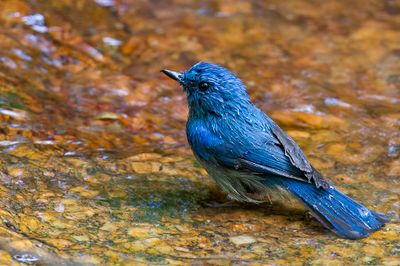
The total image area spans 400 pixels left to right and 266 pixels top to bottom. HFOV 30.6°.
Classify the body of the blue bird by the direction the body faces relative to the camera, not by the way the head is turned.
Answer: to the viewer's left
